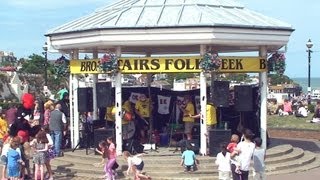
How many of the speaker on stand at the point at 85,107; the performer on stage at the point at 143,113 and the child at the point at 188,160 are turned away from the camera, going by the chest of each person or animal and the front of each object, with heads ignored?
1

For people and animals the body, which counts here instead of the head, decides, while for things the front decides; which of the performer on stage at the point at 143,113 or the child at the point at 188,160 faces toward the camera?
the performer on stage

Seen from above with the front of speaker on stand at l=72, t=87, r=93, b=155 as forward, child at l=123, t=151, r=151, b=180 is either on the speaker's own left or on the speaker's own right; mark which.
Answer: on the speaker's own left

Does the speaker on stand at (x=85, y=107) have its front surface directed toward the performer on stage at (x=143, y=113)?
no

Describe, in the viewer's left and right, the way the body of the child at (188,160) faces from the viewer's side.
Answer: facing away from the viewer

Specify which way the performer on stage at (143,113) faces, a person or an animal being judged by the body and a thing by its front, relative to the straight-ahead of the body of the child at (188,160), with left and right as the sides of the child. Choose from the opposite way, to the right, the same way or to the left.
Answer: the opposite way

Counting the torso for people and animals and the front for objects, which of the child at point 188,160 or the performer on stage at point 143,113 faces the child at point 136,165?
the performer on stage

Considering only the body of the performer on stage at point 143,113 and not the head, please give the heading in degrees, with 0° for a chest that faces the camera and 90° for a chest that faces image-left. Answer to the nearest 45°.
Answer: approximately 0°

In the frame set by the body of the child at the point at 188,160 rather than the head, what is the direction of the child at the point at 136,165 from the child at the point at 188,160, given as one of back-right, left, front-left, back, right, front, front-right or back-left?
back-left

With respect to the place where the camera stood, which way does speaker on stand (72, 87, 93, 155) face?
facing the viewer and to the left of the viewer

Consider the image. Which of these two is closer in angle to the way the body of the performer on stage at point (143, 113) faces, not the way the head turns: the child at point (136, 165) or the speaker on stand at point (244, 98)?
the child

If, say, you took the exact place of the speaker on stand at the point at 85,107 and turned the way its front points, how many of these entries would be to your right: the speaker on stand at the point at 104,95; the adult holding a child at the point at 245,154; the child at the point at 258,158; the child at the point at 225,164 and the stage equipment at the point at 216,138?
0

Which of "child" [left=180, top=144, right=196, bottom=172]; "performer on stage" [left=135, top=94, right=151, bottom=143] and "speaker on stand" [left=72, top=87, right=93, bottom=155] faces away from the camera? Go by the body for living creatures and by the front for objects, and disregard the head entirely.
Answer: the child

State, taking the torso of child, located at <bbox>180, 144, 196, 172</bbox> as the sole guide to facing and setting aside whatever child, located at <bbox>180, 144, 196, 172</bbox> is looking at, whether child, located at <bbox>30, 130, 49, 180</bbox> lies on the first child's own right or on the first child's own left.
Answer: on the first child's own left
